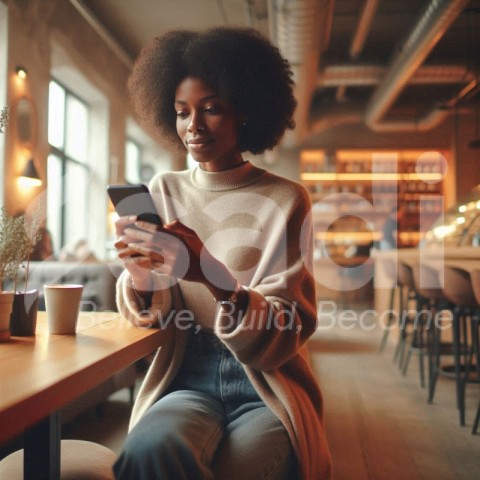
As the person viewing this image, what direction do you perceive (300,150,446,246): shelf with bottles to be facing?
facing the viewer

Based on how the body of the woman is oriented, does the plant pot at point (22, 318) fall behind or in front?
in front

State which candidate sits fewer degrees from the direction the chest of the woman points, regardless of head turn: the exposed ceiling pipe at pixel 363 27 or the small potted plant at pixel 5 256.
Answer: the small potted plant

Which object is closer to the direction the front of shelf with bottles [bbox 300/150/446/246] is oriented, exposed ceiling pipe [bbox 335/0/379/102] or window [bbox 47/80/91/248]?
the exposed ceiling pipe

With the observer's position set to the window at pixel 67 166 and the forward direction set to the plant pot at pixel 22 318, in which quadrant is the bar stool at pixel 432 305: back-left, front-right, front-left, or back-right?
front-left

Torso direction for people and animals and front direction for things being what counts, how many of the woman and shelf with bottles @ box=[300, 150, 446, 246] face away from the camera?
0

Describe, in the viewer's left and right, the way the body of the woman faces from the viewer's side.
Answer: facing the viewer and to the left of the viewer

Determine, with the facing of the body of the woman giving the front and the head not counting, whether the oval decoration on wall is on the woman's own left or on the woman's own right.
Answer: on the woman's own right

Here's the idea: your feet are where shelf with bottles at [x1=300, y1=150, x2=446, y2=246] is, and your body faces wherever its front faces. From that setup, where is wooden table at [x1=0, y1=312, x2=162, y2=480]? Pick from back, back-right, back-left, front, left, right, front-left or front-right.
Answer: front

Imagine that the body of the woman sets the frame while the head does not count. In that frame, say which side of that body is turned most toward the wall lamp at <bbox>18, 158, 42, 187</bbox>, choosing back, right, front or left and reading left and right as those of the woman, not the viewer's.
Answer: right
